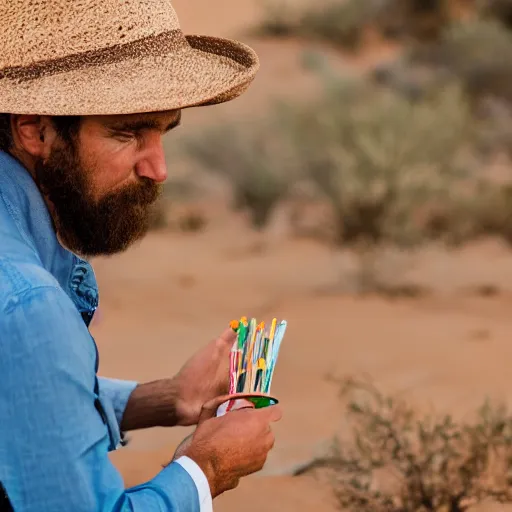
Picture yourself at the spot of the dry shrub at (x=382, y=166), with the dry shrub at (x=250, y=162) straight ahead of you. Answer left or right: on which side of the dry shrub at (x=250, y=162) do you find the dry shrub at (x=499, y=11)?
right

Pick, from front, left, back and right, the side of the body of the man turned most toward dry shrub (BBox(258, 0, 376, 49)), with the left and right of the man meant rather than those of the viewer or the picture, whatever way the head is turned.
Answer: left

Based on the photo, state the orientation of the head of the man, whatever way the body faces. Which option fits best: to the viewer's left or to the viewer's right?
to the viewer's right

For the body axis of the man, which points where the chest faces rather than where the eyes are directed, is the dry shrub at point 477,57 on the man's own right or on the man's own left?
on the man's own left

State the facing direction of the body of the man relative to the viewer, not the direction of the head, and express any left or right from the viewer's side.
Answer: facing to the right of the viewer

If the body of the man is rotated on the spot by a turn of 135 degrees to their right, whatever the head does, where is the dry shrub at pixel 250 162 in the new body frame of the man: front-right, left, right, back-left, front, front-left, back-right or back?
back-right

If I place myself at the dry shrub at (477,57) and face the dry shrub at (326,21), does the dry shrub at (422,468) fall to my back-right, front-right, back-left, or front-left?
back-left

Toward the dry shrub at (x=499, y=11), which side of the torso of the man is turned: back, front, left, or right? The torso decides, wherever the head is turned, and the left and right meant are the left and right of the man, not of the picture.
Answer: left
